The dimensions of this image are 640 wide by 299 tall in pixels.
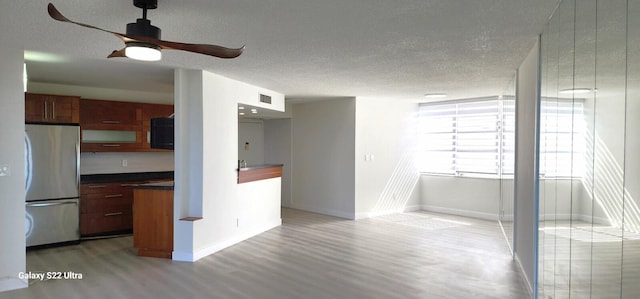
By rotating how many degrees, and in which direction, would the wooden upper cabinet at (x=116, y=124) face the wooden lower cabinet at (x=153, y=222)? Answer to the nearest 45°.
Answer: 0° — it already faces it

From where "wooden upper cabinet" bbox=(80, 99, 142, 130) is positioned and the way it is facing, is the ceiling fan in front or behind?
in front

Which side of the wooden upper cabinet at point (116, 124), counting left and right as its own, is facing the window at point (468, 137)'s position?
left

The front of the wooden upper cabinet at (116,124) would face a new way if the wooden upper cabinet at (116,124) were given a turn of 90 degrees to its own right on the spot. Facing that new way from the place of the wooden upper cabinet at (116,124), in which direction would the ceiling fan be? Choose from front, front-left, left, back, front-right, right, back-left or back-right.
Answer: left

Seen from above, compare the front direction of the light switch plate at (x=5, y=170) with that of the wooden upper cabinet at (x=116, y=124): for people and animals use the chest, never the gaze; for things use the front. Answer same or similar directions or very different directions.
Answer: same or similar directions

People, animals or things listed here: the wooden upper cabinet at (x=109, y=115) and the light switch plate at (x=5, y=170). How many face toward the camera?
2

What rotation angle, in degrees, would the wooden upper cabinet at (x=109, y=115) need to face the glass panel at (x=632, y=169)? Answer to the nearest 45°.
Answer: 0° — it already faces it

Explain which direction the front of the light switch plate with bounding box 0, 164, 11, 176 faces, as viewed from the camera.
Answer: facing the viewer

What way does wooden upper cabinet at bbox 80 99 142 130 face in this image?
toward the camera

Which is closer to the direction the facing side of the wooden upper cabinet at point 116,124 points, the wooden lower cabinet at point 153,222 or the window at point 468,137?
the wooden lower cabinet

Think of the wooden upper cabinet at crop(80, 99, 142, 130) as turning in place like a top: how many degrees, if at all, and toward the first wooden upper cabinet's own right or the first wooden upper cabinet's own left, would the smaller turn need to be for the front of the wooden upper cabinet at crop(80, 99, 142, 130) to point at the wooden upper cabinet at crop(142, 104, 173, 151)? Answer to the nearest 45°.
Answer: approximately 90° to the first wooden upper cabinet's own left

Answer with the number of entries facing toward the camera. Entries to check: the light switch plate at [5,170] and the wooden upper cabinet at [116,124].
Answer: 2

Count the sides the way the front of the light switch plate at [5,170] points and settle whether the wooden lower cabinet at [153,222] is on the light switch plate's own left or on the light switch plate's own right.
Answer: on the light switch plate's own left
